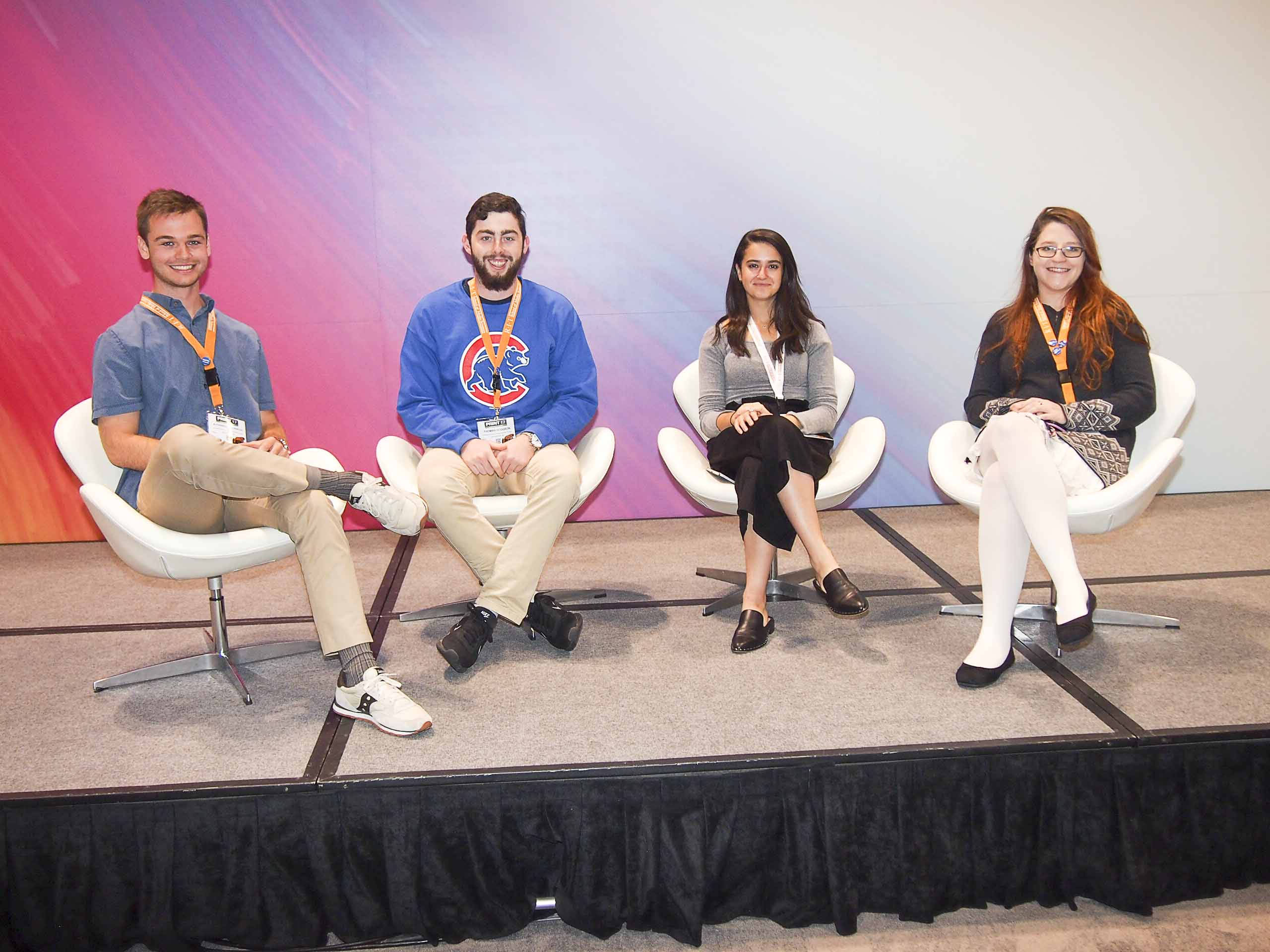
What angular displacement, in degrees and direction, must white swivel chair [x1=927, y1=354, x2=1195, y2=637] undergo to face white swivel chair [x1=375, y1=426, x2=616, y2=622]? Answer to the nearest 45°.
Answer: approximately 45° to its right

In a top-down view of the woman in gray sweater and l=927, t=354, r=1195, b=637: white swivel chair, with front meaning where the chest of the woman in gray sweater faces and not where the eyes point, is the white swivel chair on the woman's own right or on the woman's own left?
on the woman's own left

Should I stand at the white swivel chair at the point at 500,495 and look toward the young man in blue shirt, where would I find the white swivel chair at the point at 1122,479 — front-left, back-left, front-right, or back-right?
back-left

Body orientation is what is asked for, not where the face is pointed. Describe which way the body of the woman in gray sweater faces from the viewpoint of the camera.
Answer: toward the camera

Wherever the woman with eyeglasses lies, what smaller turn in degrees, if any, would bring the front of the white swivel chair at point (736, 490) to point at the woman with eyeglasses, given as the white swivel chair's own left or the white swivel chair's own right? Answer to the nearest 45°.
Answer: approximately 90° to the white swivel chair's own left

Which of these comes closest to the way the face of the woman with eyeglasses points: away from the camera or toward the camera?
toward the camera

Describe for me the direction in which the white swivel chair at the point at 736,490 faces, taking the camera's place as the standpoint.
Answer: facing the viewer

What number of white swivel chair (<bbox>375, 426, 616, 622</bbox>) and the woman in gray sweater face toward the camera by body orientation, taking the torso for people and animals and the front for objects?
2

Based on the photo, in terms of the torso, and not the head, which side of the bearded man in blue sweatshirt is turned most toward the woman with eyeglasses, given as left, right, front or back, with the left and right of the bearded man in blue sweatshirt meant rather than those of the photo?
left

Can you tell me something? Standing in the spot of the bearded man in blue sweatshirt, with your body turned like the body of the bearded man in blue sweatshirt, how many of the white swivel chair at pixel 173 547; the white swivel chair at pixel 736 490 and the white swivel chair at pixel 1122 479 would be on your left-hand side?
2

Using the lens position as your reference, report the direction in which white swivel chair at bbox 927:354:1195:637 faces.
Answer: facing the viewer and to the left of the viewer

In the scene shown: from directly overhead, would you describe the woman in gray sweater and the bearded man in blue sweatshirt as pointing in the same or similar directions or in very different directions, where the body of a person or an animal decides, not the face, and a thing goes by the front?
same or similar directions

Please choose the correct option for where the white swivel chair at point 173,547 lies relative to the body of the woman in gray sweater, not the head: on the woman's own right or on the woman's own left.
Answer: on the woman's own right

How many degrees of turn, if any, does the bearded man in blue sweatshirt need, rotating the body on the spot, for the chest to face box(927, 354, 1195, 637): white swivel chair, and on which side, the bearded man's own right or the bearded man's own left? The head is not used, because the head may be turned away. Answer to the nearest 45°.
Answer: approximately 90° to the bearded man's own left

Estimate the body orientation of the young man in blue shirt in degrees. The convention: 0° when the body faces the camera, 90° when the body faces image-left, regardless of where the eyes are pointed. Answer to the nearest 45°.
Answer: approximately 315°
